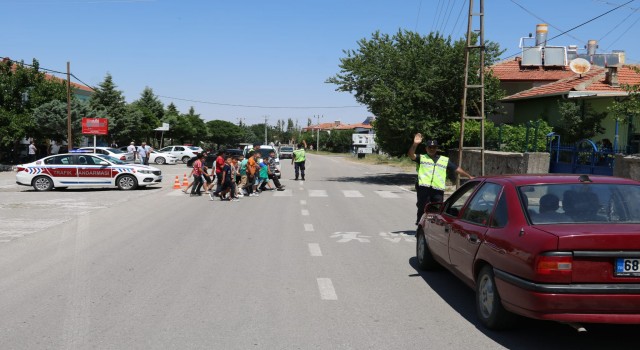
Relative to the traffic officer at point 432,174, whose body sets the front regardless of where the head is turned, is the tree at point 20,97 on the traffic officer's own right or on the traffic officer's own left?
on the traffic officer's own right

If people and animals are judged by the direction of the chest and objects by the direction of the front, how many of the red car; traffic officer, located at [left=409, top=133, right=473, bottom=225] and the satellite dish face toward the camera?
2

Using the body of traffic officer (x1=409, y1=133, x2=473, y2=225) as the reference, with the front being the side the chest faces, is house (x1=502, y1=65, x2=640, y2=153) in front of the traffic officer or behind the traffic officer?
behind

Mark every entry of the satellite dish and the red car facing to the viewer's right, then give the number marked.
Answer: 0

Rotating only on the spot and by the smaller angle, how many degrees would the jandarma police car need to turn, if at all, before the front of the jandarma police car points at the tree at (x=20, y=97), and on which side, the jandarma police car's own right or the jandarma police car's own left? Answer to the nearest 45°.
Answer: approximately 90° to the jandarma police car's own left

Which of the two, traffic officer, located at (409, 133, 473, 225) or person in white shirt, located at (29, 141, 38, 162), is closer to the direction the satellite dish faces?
the traffic officer

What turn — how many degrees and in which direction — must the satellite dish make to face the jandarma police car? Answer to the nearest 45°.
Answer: approximately 45° to its right

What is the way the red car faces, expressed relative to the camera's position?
facing away from the viewer and to the left of the viewer

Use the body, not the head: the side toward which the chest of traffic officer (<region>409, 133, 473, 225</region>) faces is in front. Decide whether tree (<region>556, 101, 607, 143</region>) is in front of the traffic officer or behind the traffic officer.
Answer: behind

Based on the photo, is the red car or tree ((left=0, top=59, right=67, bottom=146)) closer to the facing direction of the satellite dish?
the red car

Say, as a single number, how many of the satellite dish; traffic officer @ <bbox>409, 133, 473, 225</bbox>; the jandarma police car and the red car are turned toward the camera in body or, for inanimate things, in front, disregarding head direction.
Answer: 2

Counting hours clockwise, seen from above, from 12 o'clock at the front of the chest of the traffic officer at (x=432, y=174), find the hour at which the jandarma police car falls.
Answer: The jandarma police car is roughly at 4 o'clock from the traffic officer.
